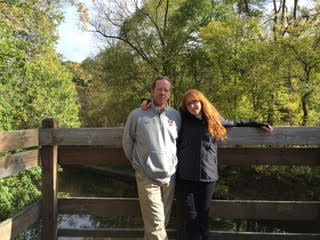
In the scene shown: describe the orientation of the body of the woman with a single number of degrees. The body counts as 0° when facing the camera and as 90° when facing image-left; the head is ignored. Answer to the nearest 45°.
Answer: approximately 0°
